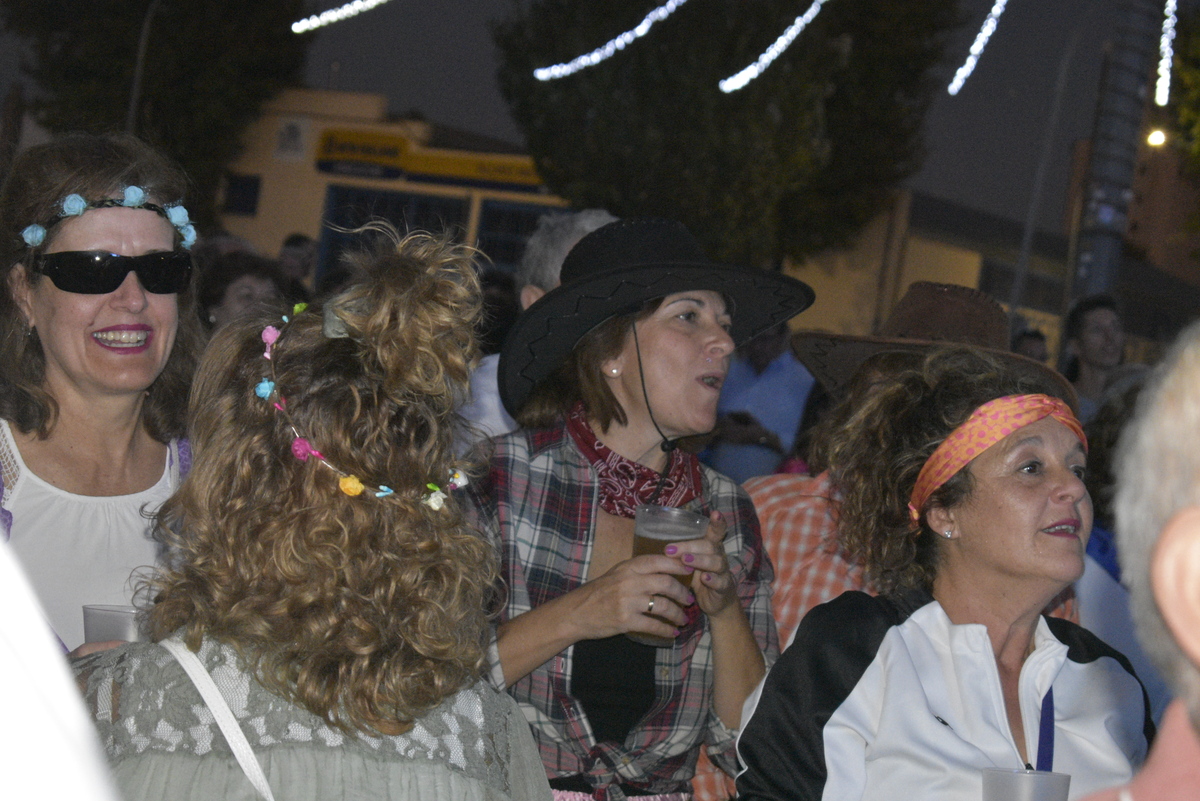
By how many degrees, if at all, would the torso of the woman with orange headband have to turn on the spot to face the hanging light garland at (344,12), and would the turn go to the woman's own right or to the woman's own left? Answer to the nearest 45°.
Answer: approximately 180°

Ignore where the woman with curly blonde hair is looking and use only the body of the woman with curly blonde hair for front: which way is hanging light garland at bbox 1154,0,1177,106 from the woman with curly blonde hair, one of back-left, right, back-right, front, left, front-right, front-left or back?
front-right

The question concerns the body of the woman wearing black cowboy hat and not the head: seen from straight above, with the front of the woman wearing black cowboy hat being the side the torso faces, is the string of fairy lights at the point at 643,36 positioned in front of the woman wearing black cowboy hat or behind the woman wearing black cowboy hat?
behind

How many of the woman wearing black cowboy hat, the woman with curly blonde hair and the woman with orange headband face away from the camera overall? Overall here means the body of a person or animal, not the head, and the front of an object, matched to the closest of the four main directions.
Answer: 1

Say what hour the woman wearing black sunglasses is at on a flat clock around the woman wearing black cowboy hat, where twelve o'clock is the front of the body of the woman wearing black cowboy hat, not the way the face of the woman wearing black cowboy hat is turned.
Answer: The woman wearing black sunglasses is roughly at 4 o'clock from the woman wearing black cowboy hat.

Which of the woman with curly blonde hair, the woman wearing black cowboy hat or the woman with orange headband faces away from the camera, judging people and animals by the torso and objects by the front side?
the woman with curly blonde hair

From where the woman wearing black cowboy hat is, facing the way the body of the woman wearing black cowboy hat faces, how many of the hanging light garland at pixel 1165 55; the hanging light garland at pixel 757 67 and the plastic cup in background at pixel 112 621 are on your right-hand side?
1

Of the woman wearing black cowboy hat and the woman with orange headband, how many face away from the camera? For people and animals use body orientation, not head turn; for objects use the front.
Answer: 0

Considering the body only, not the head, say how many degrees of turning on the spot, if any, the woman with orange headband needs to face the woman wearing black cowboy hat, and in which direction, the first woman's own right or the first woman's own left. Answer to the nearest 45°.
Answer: approximately 135° to the first woman's own right

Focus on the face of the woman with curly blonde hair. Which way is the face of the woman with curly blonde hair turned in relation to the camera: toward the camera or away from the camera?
away from the camera

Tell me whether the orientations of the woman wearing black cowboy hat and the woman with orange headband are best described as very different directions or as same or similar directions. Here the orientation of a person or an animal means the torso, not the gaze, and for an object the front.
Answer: same or similar directions

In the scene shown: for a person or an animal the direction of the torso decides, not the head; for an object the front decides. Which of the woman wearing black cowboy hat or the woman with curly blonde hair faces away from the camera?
the woman with curly blonde hair

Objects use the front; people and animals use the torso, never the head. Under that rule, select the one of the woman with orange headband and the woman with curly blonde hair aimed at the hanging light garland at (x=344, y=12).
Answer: the woman with curly blonde hair

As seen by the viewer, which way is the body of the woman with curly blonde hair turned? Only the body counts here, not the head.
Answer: away from the camera

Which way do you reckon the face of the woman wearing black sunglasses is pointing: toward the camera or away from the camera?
toward the camera

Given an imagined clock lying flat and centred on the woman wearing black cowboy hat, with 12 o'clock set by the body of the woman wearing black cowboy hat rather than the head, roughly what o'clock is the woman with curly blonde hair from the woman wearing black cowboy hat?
The woman with curly blonde hair is roughly at 2 o'clock from the woman wearing black cowboy hat.

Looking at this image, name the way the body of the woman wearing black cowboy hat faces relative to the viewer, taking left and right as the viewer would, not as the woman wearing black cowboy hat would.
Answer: facing the viewer and to the right of the viewer
